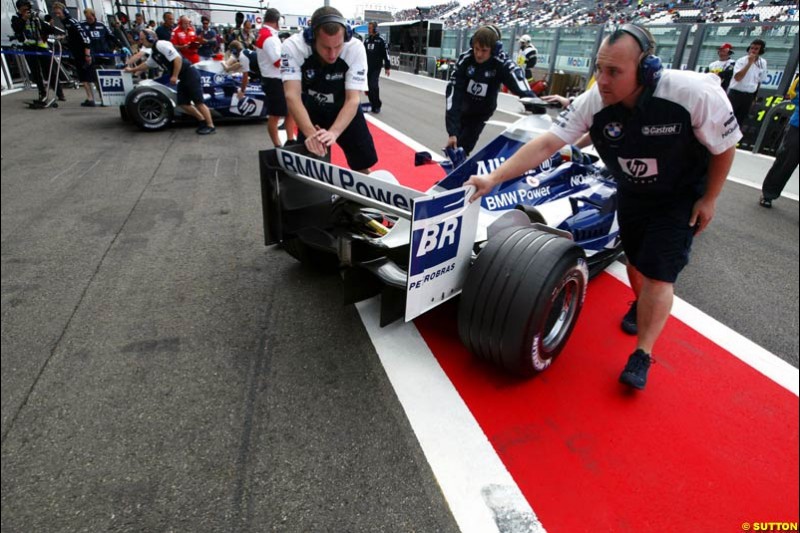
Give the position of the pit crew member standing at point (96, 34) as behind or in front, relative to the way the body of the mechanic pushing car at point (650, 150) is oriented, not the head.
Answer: in front

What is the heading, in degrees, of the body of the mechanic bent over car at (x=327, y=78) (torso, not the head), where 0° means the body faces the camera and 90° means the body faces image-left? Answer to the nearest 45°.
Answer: approximately 0°

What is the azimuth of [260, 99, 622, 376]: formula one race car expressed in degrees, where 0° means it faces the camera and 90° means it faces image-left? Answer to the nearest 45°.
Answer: approximately 225°

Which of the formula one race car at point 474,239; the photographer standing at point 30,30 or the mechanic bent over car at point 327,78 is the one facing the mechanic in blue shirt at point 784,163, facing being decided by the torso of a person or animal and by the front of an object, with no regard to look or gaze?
the formula one race car

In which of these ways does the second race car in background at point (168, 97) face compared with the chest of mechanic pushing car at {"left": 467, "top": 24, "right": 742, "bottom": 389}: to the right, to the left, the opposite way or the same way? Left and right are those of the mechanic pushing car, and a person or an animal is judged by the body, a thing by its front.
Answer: the opposite way

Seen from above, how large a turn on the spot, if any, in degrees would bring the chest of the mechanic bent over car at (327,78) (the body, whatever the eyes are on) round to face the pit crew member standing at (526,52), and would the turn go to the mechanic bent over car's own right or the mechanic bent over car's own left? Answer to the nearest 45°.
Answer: approximately 135° to the mechanic bent over car's own left

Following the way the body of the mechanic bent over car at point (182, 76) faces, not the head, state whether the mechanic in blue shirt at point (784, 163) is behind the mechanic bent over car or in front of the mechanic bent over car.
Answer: behind
